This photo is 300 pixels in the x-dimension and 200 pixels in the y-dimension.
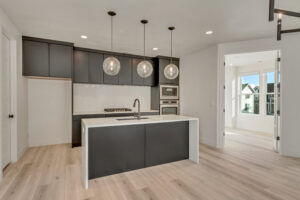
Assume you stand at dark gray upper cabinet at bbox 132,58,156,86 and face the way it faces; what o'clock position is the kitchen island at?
The kitchen island is roughly at 12 o'clock from the dark gray upper cabinet.

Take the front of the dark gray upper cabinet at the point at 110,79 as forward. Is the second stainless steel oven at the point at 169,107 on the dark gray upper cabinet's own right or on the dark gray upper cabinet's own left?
on the dark gray upper cabinet's own left

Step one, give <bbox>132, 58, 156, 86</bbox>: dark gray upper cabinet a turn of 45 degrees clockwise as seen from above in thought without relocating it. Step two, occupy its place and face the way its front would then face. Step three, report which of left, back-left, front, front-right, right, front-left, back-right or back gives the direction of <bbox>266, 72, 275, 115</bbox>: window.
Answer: back-left

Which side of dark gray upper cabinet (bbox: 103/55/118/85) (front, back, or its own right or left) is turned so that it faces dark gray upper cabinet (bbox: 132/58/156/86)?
left

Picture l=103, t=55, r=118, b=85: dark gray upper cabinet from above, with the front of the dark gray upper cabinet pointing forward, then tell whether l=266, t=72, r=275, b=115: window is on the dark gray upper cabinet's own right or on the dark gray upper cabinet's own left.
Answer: on the dark gray upper cabinet's own left

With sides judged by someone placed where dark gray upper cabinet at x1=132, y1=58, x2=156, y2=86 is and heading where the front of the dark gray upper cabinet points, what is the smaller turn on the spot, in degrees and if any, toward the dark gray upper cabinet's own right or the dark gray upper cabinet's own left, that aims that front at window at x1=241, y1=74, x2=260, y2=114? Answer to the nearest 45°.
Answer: approximately 90° to the dark gray upper cabinet's own left

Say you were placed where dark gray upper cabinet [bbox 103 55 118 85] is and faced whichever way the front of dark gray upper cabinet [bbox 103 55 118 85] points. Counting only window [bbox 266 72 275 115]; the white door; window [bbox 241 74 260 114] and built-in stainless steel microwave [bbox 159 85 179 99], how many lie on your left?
3

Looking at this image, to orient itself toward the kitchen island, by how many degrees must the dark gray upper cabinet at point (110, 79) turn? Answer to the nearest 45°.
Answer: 0° — it already faces it

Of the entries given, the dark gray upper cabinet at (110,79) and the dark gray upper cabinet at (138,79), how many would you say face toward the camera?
2

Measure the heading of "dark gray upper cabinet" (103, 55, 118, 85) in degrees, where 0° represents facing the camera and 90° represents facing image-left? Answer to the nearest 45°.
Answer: approximately 0°

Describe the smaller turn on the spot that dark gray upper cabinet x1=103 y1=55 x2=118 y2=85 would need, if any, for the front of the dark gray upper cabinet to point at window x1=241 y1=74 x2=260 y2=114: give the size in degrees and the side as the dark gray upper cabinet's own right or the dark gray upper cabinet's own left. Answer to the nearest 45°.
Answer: approximately 90° to the dark gray upper cabinet's own left
